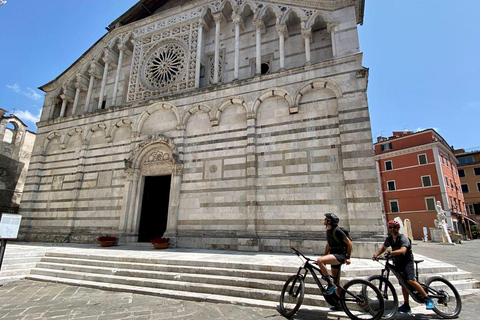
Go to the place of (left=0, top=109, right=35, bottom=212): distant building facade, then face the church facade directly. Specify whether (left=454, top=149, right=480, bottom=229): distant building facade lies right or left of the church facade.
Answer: left

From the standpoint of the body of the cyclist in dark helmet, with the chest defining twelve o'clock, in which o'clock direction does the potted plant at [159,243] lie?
The potted plant is roughly at 1 o'clock from the cyclist in dark helmet.

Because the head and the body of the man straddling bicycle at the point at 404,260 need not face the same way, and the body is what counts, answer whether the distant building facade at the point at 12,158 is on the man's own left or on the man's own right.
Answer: on the man's own right

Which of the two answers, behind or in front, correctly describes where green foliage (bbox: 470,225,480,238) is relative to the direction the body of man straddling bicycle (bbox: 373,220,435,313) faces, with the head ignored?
behind

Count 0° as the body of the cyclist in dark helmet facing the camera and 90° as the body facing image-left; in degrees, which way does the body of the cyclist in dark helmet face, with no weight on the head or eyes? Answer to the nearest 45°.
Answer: approximately 90°

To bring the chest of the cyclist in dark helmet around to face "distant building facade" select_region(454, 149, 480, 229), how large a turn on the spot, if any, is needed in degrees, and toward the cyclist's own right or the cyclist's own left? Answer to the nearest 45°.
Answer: approximately 135° to the cyclist's own right

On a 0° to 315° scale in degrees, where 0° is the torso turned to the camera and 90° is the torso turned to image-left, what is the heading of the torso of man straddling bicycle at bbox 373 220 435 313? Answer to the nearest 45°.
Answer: approximately 45°

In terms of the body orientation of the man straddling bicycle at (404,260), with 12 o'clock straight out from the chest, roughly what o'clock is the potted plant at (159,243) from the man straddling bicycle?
The potted plant is roughly at 2 o'clock from the man straddling bicycle.

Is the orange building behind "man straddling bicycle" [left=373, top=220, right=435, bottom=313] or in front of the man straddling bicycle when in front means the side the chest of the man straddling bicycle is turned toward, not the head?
behind
